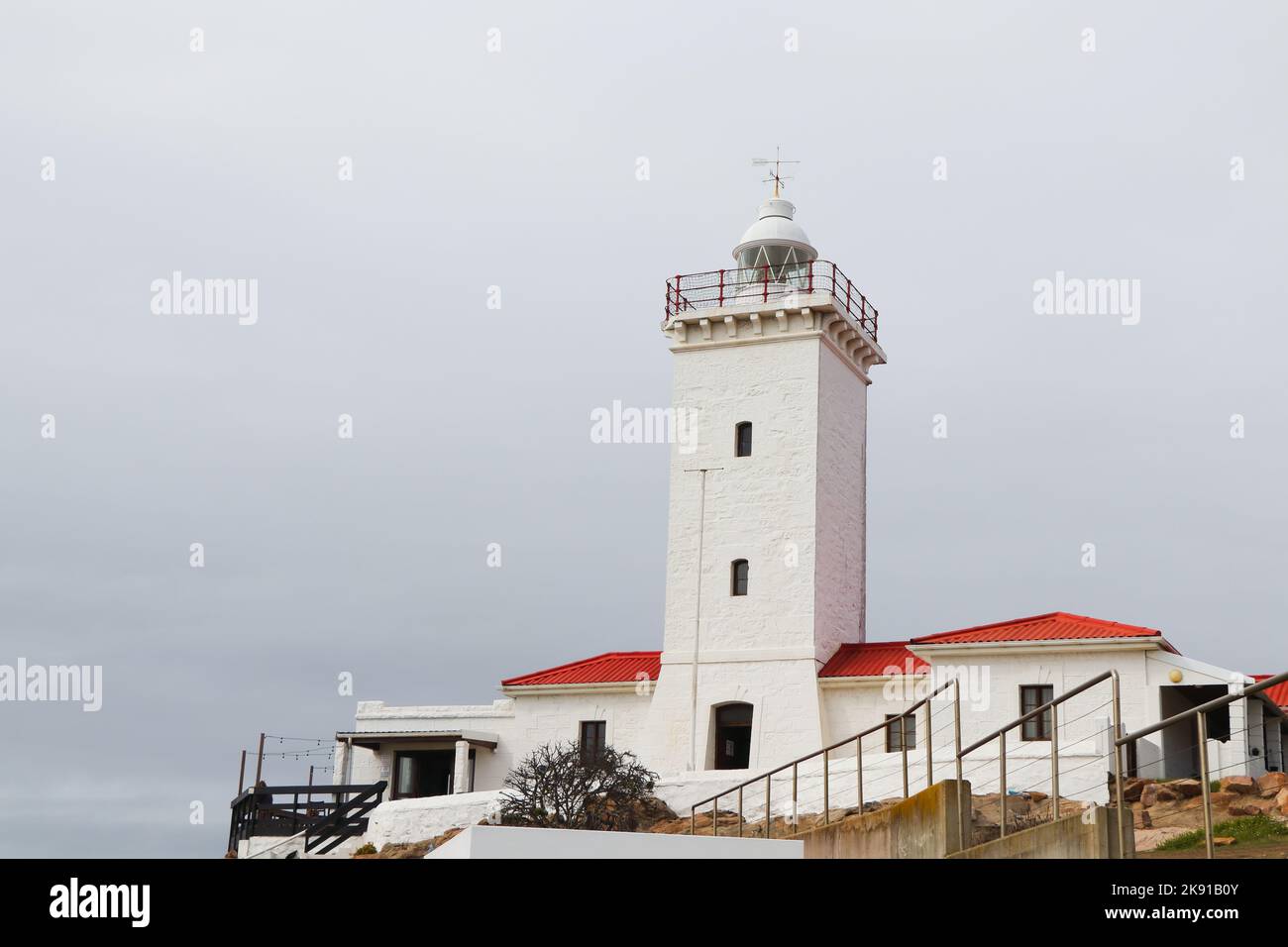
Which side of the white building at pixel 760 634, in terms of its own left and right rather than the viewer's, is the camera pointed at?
front

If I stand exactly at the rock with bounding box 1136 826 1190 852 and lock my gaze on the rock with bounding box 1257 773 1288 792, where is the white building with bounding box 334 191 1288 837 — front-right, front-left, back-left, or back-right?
front-left

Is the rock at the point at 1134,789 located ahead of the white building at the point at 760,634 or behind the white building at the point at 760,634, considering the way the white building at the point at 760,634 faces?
ahead

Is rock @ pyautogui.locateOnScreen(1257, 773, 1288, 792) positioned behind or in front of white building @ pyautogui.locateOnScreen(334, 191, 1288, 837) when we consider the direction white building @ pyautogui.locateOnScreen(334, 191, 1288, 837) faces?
in front

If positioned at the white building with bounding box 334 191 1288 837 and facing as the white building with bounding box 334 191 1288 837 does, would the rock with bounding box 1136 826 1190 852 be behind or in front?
in front
